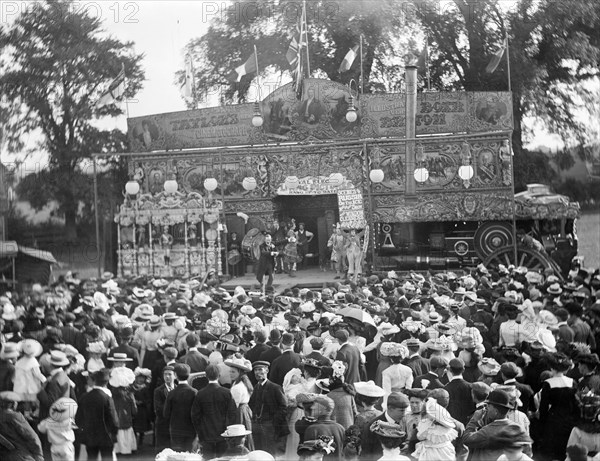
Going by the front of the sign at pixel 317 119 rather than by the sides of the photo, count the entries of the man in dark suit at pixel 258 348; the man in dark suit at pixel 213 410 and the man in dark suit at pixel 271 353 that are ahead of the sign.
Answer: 3

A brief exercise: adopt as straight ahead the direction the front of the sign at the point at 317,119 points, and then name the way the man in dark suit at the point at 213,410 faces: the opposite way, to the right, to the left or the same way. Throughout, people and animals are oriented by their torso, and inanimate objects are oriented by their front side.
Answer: the opposite way

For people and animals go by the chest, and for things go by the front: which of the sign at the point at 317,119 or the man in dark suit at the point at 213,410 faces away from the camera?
the man in dark suit

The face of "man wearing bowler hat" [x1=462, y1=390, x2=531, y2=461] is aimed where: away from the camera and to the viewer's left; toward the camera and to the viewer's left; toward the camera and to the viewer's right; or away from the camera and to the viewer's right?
away from the camera and to the viewer's left

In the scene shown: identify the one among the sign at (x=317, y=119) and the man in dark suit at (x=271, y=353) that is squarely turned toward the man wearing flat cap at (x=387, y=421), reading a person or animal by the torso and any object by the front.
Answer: the sign

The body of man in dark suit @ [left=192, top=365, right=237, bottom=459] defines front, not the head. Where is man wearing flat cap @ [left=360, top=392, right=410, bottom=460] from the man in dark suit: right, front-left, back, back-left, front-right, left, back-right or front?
back-right

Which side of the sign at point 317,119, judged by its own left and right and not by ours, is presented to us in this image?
front

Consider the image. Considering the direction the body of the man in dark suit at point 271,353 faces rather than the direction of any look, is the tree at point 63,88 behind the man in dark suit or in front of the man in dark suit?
in front

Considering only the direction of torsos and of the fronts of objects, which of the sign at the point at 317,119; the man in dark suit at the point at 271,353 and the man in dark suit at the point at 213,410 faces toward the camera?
the sign

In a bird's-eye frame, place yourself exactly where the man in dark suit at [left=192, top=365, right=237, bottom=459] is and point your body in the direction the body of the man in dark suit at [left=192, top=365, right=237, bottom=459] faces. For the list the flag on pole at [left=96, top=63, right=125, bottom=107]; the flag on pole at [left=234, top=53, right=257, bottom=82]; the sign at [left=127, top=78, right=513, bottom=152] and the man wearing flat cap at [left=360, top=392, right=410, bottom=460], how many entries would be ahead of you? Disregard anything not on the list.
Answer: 3

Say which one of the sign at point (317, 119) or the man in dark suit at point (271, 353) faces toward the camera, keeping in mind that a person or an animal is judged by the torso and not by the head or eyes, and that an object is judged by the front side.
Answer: the sign

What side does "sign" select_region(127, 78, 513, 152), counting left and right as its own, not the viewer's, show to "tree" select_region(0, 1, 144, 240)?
right

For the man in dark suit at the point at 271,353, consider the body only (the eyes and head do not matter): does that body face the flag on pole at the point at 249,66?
yes

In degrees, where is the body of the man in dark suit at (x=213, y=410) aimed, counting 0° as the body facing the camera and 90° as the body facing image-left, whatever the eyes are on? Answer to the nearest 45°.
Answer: approximately 180°

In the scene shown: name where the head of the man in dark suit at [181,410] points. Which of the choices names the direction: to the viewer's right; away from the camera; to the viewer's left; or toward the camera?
away from the camera

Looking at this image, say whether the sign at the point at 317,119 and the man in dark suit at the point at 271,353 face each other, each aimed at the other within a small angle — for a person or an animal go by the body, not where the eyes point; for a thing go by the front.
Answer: yes

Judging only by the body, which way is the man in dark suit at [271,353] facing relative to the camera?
away from the camera

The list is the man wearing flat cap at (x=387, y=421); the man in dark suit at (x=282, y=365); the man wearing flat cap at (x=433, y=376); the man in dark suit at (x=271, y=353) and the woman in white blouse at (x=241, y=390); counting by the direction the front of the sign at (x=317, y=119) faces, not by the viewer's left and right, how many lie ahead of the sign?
5
